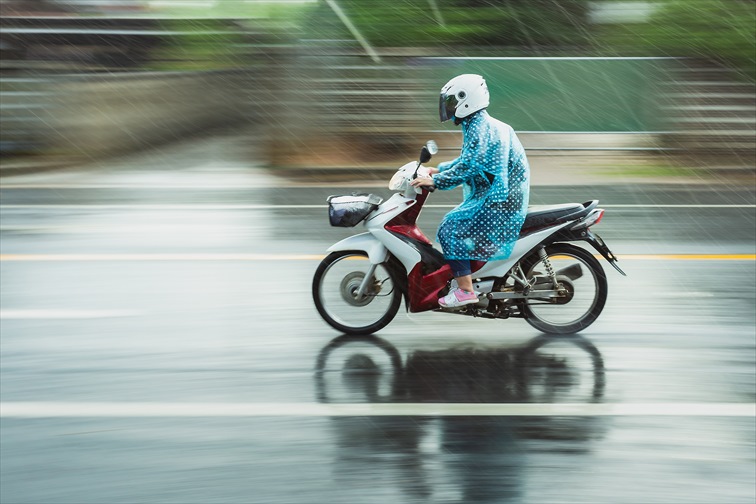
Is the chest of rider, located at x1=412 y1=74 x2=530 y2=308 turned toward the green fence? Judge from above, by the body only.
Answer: no

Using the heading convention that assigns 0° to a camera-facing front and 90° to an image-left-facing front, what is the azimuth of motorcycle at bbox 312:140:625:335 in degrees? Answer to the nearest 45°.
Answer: approximately 90°

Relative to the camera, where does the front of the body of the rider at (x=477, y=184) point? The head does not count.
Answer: to the viewer's left

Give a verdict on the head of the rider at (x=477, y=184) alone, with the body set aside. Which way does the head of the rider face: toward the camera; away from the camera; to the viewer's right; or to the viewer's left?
to the viewer's left

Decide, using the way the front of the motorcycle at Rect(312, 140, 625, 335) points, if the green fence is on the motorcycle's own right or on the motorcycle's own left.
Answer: on the motorcycle's own right
